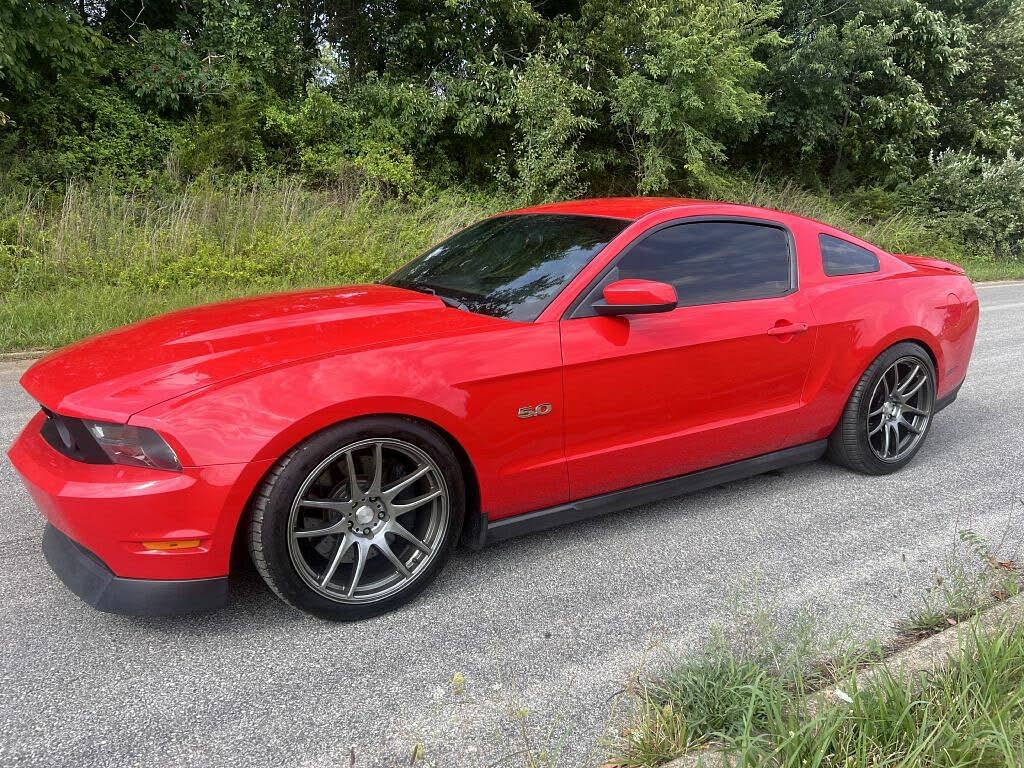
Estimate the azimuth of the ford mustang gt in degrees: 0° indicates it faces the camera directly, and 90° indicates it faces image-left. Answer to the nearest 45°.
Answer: approximately 45°

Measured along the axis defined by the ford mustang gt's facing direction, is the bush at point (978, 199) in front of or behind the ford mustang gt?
behind
